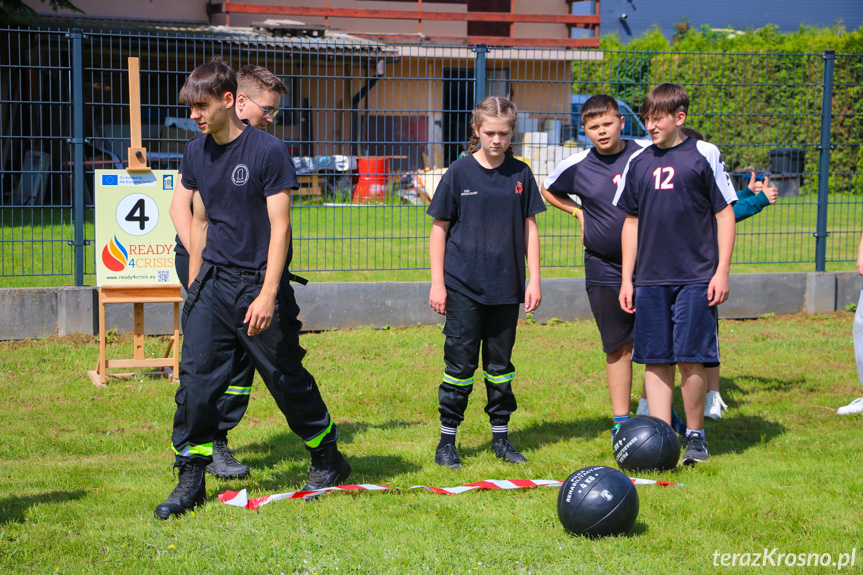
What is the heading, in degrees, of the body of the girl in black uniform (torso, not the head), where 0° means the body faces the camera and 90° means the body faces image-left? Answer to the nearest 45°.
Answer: approximately 0°

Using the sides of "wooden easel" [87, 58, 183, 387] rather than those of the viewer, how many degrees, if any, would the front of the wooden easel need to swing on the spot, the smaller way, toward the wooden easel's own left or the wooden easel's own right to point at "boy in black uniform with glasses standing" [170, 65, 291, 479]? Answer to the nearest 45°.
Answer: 0° — it already faces them

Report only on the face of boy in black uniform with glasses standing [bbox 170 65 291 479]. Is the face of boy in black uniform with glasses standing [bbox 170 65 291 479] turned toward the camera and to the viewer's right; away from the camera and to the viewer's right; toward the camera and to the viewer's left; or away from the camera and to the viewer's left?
toward the camera and to the viewer's right

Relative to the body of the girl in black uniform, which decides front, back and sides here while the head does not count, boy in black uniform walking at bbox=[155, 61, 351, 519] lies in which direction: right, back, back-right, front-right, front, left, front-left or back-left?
front-right

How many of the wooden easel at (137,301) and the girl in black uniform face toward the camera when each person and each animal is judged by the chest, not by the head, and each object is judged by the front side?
2

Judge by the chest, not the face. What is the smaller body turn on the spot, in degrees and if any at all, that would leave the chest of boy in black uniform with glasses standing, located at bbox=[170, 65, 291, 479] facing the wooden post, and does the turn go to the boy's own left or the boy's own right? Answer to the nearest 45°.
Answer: approximately 135° to the boy's own left

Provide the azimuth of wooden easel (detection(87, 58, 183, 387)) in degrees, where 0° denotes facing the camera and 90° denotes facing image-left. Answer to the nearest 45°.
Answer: approximately 0°

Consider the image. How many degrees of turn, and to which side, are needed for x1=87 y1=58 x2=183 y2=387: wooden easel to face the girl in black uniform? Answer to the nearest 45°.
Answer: approximately 45° to its left
